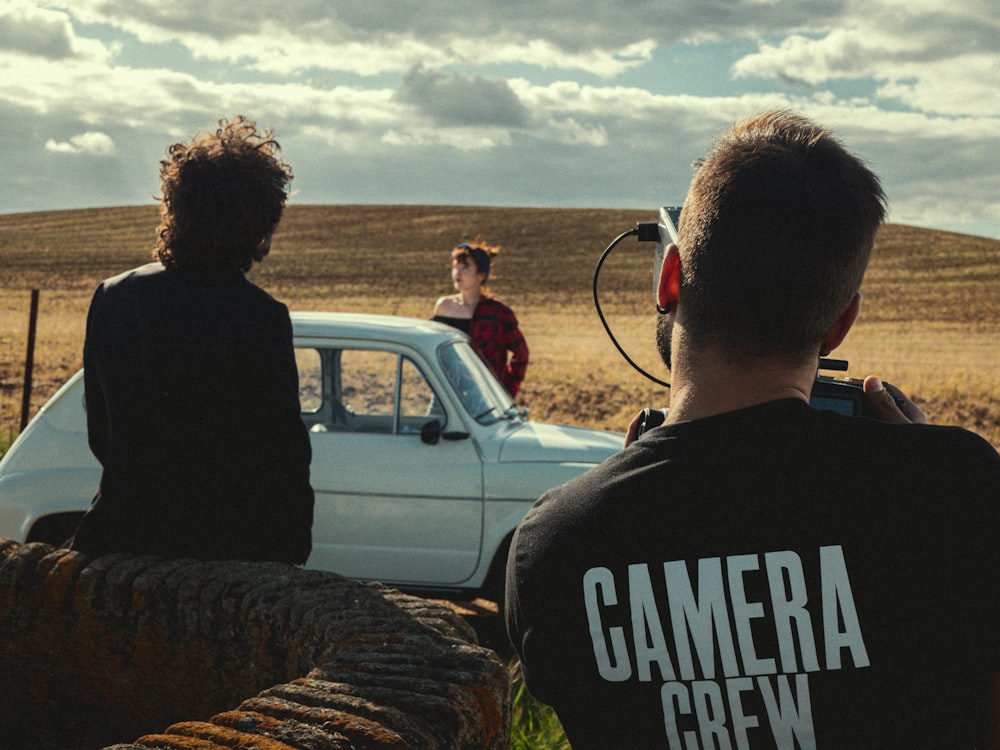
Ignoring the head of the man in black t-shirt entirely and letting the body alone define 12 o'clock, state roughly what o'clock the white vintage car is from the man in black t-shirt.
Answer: The white vintage car is roughly at 11 o'clock from the man in black t-shirt.

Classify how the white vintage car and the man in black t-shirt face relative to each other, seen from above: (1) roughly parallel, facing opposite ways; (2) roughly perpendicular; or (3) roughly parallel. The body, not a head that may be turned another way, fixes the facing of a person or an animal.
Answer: roughly perpendicular

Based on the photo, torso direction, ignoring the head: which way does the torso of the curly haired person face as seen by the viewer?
away from the camera

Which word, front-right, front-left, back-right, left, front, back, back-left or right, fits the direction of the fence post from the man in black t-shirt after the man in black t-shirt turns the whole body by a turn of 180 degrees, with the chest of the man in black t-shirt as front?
back-right

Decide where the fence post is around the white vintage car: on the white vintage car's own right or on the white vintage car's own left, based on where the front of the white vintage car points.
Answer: on the white vintage car's own left

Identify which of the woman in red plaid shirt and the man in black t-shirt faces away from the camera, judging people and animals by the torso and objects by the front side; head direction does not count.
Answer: the man in black t-shirt

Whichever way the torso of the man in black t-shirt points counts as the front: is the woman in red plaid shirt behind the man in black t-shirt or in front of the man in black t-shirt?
in front

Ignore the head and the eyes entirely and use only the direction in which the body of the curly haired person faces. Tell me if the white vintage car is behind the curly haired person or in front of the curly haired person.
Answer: in front

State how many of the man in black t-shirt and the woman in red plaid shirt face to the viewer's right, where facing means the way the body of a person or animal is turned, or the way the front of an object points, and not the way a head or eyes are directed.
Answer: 0

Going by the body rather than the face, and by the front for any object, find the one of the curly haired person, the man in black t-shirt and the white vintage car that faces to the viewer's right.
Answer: the white vintage car

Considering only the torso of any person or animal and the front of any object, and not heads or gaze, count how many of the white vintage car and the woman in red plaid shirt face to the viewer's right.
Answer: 1

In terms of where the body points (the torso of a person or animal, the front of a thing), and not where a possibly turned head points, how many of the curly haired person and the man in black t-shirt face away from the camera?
2

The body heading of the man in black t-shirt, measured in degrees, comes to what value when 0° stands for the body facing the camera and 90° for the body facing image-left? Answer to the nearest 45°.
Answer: approximately 180°

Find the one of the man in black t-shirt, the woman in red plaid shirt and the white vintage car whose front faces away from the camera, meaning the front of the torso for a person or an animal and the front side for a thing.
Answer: the man in black t-shirt

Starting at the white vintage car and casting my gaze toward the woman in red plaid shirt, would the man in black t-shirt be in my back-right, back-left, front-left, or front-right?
back-right

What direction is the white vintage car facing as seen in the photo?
to the viewer's right
